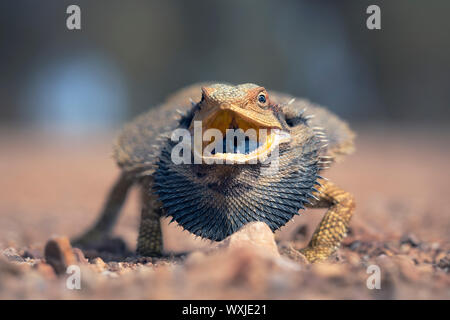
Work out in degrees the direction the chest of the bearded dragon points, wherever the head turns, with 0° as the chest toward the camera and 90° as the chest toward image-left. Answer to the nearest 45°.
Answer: approximately 0°
